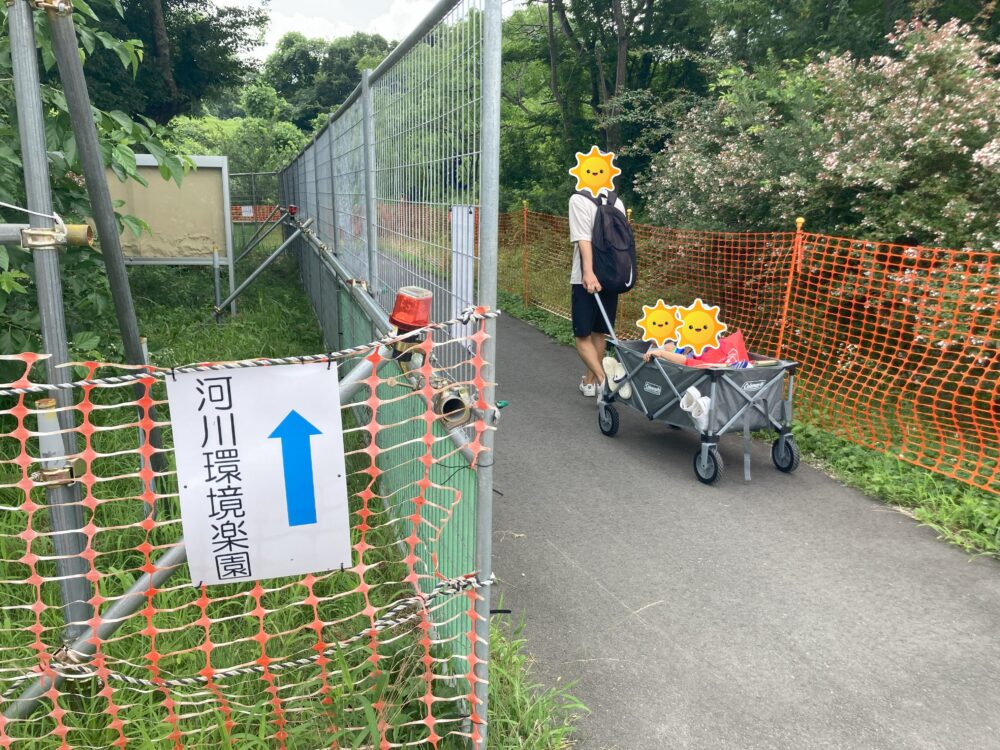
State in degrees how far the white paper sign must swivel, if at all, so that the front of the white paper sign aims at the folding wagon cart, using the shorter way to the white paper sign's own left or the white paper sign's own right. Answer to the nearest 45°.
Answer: approximately 135° to the white paper sign's own left

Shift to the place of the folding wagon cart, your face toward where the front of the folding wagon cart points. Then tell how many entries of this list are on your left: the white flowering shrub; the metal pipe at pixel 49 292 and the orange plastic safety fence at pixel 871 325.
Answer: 1

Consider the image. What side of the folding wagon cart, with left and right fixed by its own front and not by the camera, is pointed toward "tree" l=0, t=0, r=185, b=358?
left

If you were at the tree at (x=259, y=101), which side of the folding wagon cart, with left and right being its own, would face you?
front

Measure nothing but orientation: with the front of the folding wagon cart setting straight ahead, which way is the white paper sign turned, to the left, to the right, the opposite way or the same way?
the opposite way

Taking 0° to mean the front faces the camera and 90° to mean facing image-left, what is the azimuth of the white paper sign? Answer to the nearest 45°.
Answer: approximately 0°

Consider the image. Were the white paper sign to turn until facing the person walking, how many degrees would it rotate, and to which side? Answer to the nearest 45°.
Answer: approximately 135° to its left

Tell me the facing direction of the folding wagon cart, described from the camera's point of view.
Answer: facing away from the viewer and to the left of the viewer

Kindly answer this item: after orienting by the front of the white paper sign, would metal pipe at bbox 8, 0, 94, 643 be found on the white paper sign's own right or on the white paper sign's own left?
on the white paper sign's own right

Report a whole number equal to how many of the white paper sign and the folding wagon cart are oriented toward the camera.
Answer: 1

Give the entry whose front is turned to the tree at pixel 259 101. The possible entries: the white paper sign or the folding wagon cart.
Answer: the folding wagon cart
